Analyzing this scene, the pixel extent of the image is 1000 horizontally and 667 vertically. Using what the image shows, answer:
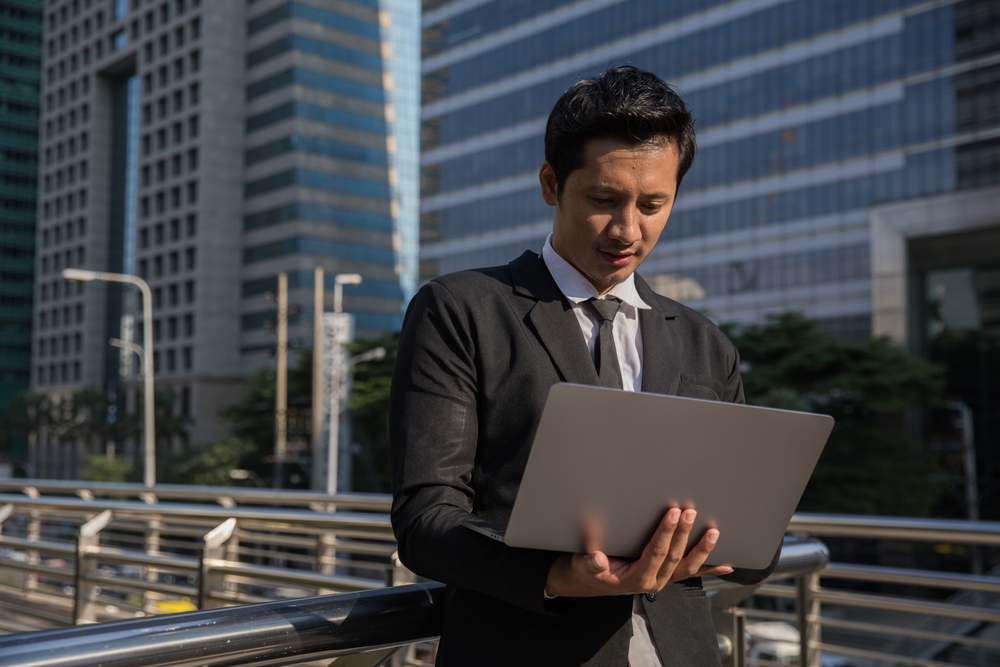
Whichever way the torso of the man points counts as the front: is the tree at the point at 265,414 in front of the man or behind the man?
behind

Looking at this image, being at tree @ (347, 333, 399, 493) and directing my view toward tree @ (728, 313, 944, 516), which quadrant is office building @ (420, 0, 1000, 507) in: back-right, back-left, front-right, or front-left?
front-left

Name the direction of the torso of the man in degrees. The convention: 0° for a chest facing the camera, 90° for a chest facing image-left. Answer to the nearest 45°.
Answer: approximately 315°

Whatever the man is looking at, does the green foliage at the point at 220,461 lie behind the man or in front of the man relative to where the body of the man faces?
behind
